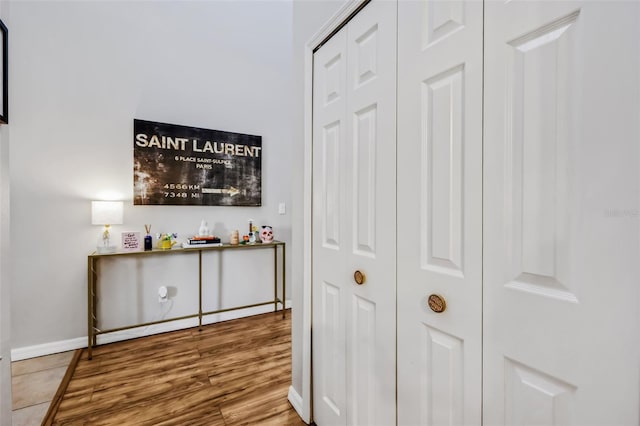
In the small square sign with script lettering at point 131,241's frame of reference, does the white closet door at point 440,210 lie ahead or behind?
ahead

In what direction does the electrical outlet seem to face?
toward the camera

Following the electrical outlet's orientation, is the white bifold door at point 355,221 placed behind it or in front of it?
in front

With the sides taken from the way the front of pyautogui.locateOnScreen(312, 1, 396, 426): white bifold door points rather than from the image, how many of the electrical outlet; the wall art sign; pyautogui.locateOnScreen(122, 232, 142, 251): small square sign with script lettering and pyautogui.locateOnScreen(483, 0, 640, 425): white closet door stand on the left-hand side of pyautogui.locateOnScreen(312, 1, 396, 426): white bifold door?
1

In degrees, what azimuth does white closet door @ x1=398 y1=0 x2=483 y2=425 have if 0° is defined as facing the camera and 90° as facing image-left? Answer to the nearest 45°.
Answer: approximately 45°

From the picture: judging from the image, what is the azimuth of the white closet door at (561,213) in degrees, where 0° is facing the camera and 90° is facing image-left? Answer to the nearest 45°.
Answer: approximately 45°

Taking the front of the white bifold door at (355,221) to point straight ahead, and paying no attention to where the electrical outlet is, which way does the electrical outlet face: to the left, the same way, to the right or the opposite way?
to the left

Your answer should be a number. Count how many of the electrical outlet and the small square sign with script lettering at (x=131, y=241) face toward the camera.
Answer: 2

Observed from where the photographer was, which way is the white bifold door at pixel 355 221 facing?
facing the viewer and to the left of the viewer

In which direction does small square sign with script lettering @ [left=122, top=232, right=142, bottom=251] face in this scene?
toward the camera

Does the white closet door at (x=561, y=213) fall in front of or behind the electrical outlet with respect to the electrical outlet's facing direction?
in front
